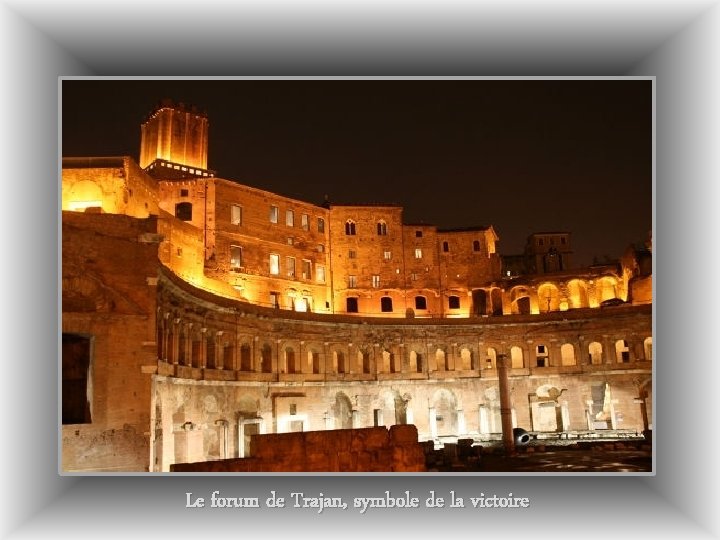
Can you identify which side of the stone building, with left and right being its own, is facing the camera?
front
